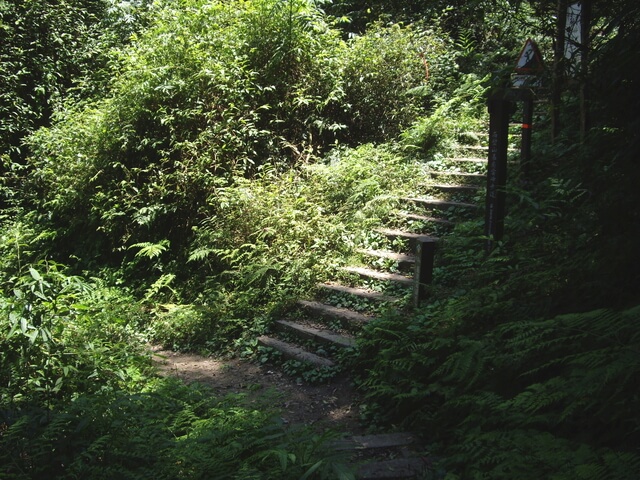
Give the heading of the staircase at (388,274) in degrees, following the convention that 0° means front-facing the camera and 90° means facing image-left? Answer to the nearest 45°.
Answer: approximately 45°
